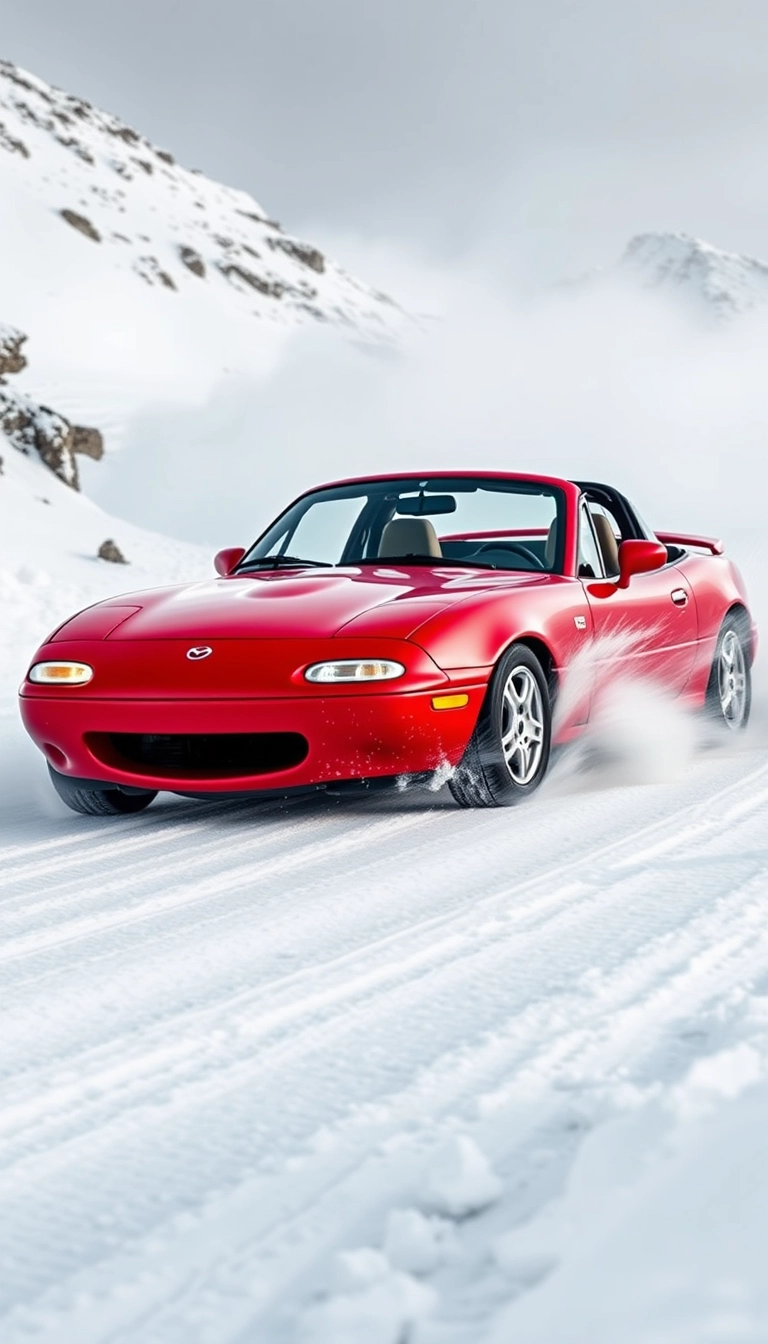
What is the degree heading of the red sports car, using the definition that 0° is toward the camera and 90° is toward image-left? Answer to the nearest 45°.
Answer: approximately 45°

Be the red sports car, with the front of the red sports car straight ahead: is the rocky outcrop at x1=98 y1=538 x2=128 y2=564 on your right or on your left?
on your right
